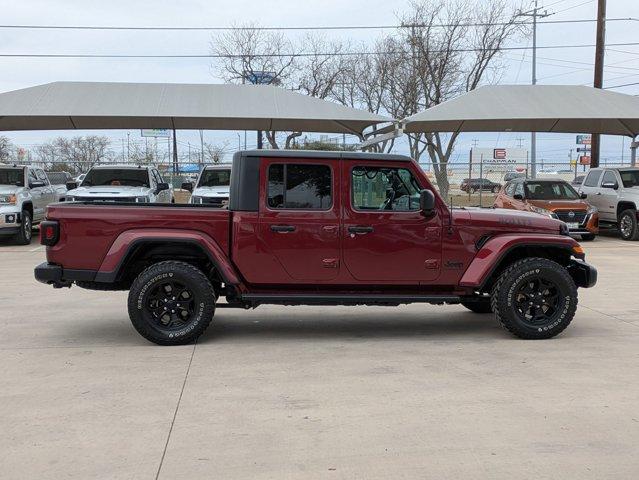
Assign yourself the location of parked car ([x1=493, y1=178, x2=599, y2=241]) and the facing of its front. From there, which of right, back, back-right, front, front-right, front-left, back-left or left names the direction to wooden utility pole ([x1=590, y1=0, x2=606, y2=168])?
back-left

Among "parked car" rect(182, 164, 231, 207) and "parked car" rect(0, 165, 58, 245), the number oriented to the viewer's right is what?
0

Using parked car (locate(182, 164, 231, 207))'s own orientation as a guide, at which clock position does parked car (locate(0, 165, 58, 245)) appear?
parked car (locate(0, 165, 58, 245)) is roughly at 3 o'clock from parked car (locate(182, 164, 231, 207)).

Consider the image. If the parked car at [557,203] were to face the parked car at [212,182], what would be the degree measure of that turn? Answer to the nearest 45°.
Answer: approximately 135° to its right

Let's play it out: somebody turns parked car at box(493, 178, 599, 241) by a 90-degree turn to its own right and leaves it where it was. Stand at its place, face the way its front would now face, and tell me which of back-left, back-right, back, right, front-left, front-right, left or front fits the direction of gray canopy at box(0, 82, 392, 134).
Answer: front-right

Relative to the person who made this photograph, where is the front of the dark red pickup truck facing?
facing to the right of the viewer

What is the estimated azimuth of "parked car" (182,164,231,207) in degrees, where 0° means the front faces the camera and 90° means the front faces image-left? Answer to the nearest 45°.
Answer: approximately 0°

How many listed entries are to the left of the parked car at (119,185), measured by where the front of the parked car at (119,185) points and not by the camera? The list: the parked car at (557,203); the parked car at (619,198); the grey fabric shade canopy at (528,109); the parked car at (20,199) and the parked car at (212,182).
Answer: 4

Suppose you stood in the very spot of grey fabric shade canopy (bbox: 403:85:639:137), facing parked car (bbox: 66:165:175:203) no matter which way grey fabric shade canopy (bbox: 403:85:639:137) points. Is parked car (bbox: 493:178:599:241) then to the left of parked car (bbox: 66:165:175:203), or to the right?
left
